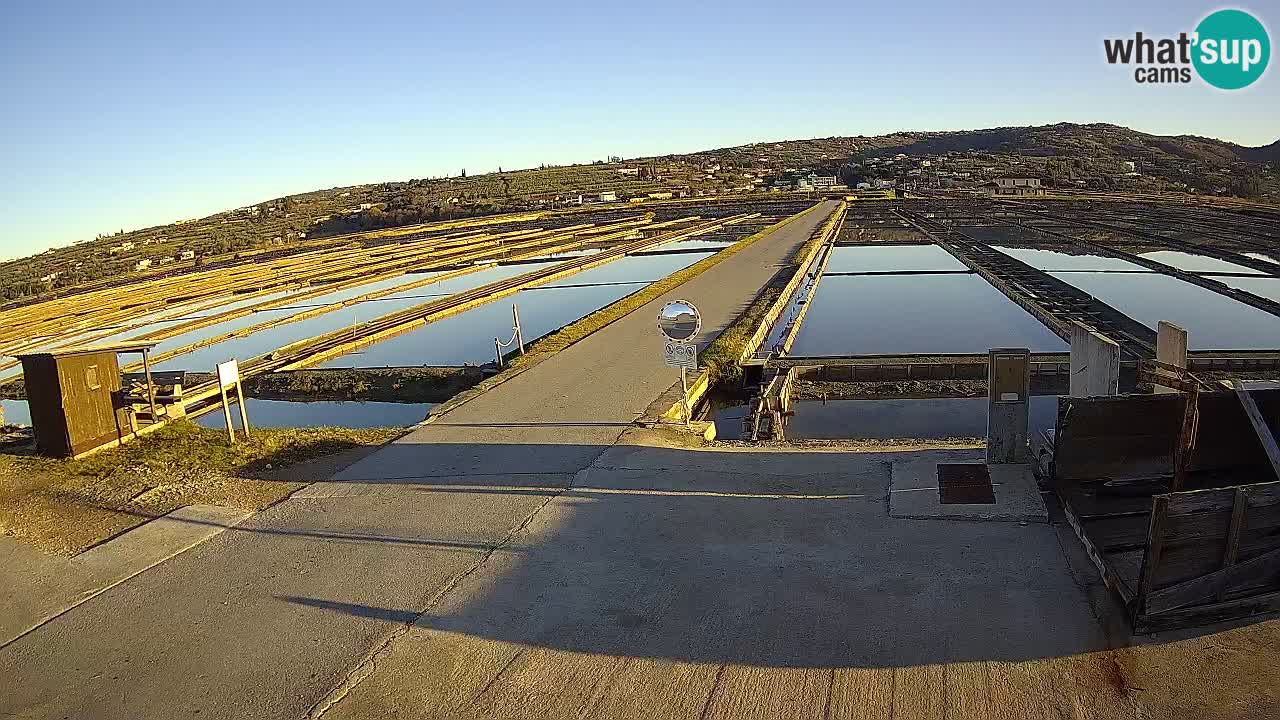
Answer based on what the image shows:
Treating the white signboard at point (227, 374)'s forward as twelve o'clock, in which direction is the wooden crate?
The wooden crate is roughly at 11 o'clock from the white signboard.

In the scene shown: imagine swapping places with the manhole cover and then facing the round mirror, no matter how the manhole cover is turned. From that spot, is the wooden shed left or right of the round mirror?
left

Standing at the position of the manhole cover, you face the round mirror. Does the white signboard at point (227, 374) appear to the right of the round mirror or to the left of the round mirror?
left

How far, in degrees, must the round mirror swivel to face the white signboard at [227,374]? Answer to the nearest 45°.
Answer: approximately 90° to its right

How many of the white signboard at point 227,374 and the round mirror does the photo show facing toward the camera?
2

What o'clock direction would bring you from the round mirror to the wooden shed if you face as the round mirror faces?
The wooden shed is roughly at 3 o'clock from the round mirror.

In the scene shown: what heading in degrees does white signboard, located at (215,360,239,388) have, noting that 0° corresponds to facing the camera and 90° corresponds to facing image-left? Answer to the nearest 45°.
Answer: approximately 0°

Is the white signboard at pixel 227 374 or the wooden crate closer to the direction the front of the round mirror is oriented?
the wooden crate

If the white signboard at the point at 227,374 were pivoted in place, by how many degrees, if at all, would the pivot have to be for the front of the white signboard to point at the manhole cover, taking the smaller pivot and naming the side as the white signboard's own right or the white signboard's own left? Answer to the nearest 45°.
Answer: approximately 45° to the white signboard's own left

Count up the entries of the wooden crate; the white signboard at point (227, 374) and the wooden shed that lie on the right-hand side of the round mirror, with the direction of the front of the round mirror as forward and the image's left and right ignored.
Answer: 2

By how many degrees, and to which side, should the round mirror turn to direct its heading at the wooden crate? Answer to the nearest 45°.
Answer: approximately 45° to its left

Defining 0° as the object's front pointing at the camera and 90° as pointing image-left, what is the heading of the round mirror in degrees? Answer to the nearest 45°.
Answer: approximately 0°
